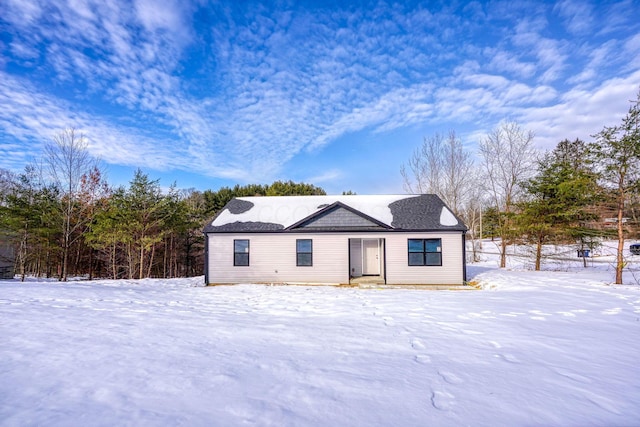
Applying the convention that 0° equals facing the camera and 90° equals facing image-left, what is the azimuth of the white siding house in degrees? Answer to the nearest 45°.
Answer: approximately 0°

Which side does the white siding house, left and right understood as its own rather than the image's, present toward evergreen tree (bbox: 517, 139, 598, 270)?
left

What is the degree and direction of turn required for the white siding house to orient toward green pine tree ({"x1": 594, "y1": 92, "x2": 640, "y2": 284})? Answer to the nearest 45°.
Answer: approximately 90° to its left
